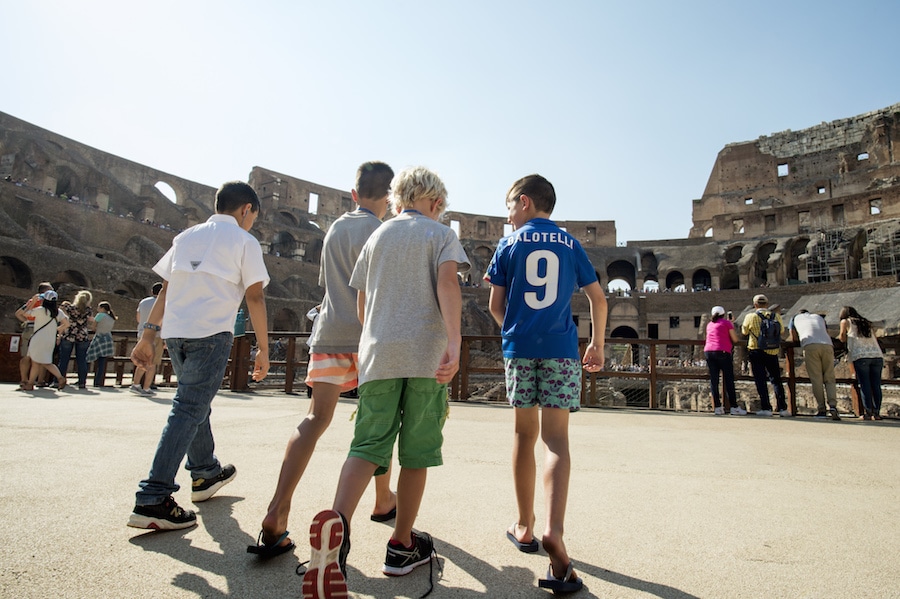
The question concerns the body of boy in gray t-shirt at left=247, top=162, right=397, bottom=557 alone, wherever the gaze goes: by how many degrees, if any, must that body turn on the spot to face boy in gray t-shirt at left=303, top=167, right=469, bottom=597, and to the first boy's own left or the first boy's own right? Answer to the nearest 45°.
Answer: approximately 90° to the first boy's own right

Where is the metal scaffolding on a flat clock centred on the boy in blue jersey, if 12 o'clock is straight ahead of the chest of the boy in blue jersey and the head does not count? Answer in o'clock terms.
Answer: The metal scaffolding is roughly at 1 o'clock from the boy in blue jersey.

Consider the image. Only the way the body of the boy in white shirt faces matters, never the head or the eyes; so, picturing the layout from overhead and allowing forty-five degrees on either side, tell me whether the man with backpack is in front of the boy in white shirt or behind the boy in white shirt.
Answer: in front

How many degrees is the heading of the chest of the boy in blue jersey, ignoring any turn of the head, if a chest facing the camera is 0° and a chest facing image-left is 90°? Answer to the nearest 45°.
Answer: approximately 180°

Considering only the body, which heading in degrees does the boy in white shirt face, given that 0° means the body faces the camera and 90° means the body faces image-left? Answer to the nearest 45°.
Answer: approximately 225°

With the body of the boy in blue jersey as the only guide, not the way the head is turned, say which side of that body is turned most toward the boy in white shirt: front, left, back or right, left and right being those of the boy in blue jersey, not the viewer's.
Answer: left

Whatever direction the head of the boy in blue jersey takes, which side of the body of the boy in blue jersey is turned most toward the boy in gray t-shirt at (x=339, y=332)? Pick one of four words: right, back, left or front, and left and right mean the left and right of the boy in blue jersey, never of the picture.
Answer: left

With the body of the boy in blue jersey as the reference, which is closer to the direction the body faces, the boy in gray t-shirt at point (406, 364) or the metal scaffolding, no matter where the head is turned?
the metal scaffolding

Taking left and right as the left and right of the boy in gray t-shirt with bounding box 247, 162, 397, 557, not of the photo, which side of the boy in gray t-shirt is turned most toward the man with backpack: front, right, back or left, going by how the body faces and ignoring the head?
front

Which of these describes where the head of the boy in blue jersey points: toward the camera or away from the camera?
away from the camera

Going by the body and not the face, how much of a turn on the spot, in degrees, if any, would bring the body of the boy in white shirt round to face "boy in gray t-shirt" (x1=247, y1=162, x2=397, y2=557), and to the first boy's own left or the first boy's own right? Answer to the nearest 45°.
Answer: approximately 90° to the first boy's own right

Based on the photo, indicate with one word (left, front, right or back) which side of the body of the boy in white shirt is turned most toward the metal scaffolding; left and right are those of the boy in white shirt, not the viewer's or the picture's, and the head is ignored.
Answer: front

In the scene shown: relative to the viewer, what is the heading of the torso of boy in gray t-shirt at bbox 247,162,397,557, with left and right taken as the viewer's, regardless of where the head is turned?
facing away from the viewer and to the right of the viewer

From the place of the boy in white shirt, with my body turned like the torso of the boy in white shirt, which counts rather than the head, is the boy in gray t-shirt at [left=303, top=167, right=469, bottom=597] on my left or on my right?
on my right
